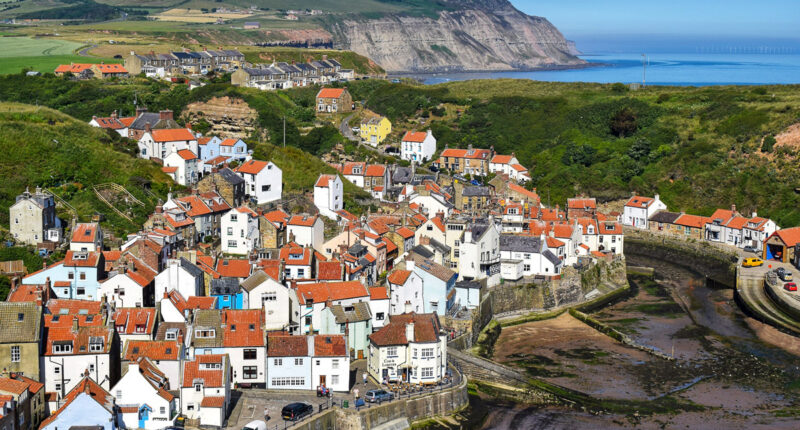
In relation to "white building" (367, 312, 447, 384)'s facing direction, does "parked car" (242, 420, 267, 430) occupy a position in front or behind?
in front

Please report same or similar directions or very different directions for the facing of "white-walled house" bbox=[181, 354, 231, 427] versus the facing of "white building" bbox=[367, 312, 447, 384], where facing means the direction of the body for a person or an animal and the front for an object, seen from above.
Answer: same or similar directions

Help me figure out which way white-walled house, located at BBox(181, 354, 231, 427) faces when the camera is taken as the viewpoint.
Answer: facing the viewer

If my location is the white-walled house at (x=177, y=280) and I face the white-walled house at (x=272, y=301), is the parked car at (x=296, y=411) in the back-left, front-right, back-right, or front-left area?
front-right

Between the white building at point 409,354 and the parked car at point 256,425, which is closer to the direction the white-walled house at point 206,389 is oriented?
the parked car

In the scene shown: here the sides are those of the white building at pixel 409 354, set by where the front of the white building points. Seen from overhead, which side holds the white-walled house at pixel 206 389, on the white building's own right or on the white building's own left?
on the white building's own right

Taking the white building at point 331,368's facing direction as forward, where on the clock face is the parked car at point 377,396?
The parked car is roughly at 10 o'clock from the white building.

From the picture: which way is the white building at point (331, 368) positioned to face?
toward the camera

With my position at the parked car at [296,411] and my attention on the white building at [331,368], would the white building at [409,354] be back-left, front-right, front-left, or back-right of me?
front-right

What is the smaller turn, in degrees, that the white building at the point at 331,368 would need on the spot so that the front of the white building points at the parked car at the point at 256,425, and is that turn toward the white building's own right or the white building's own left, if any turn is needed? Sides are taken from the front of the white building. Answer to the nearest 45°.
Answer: approximately 45° to the white building's own right

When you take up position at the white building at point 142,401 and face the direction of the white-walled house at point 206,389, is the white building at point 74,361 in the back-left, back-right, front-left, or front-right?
back-left

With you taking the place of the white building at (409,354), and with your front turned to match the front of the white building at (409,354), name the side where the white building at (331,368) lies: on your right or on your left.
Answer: on your right

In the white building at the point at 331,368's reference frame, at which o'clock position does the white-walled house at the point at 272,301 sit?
The white-walled house is roughly at 5 o'clock from the white building.

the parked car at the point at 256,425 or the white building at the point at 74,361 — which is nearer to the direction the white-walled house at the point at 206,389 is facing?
the parked car

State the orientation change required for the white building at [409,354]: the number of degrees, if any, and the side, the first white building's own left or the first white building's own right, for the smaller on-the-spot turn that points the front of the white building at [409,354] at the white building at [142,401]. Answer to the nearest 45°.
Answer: approximately 45° to the first white building's own right

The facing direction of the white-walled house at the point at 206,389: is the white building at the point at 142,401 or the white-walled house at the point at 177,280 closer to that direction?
the white building

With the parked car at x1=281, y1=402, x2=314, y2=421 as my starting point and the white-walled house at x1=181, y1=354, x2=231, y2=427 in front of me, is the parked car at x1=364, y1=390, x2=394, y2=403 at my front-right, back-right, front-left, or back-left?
back-right

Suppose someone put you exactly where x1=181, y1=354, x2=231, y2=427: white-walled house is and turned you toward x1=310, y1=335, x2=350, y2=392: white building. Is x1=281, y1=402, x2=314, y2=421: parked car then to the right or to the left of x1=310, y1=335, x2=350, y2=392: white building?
right

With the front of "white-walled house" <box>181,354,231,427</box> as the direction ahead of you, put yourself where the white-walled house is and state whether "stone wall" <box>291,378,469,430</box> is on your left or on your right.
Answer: on your left
